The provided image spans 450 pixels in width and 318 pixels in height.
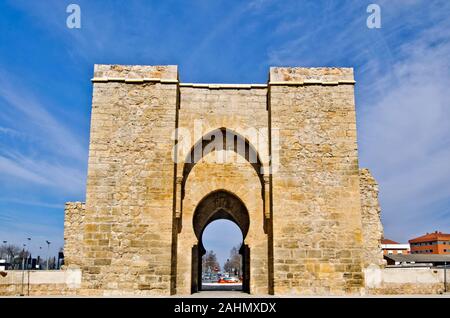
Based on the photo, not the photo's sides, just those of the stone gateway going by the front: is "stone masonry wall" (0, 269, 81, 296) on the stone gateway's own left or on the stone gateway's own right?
on the stone gateway's own right

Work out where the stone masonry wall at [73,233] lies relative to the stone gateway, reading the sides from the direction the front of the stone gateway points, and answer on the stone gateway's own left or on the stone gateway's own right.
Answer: on the stone gateway's own right

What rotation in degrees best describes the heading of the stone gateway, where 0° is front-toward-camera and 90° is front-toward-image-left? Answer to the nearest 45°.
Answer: approximately 0°
